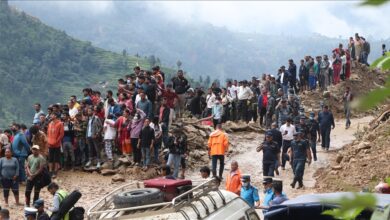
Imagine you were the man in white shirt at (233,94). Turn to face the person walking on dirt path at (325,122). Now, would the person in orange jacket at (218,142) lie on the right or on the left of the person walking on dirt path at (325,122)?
right

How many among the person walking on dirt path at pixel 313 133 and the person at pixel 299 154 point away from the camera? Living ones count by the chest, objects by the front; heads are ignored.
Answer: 0

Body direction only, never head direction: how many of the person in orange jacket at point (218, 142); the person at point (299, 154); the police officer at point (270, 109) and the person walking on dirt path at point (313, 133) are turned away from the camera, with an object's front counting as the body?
1

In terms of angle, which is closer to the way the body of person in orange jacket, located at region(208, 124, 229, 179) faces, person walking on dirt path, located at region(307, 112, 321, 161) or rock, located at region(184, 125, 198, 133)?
the rock

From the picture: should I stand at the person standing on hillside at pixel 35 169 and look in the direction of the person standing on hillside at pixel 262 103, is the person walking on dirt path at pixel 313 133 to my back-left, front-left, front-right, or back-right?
front-right

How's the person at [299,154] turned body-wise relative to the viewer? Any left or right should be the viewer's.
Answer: facing the viewer

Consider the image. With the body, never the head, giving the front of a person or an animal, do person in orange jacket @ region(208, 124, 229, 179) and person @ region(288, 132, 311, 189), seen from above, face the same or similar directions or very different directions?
very different directions

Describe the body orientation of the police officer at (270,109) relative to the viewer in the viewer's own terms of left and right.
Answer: facing the viewer and to the left of the viewer

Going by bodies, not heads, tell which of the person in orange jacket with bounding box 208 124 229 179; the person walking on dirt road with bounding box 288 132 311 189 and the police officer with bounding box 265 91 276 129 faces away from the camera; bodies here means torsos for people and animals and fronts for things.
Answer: the person in orange jacket with bounding box 208 124 229 179

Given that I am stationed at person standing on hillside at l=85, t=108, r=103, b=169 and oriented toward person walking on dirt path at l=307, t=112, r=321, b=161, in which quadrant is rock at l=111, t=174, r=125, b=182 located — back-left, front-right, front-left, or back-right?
front-right

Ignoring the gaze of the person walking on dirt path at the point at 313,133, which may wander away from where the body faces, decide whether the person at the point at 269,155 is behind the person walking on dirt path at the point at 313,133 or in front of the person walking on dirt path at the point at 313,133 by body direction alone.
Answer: in front

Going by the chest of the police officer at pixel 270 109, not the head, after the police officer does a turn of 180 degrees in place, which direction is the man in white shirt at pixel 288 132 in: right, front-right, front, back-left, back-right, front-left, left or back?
back-right

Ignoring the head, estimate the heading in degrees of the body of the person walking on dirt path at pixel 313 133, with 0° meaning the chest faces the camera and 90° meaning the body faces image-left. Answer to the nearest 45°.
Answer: approximately 45°

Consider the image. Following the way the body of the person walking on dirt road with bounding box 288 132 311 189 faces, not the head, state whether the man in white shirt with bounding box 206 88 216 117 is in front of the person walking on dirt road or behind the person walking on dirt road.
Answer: behind

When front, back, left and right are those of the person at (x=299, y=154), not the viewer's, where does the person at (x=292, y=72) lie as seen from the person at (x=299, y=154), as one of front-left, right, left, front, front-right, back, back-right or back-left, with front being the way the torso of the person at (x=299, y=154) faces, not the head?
back

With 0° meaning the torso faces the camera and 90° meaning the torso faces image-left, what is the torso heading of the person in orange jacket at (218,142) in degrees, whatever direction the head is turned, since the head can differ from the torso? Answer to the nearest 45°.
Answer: approximately 180°
